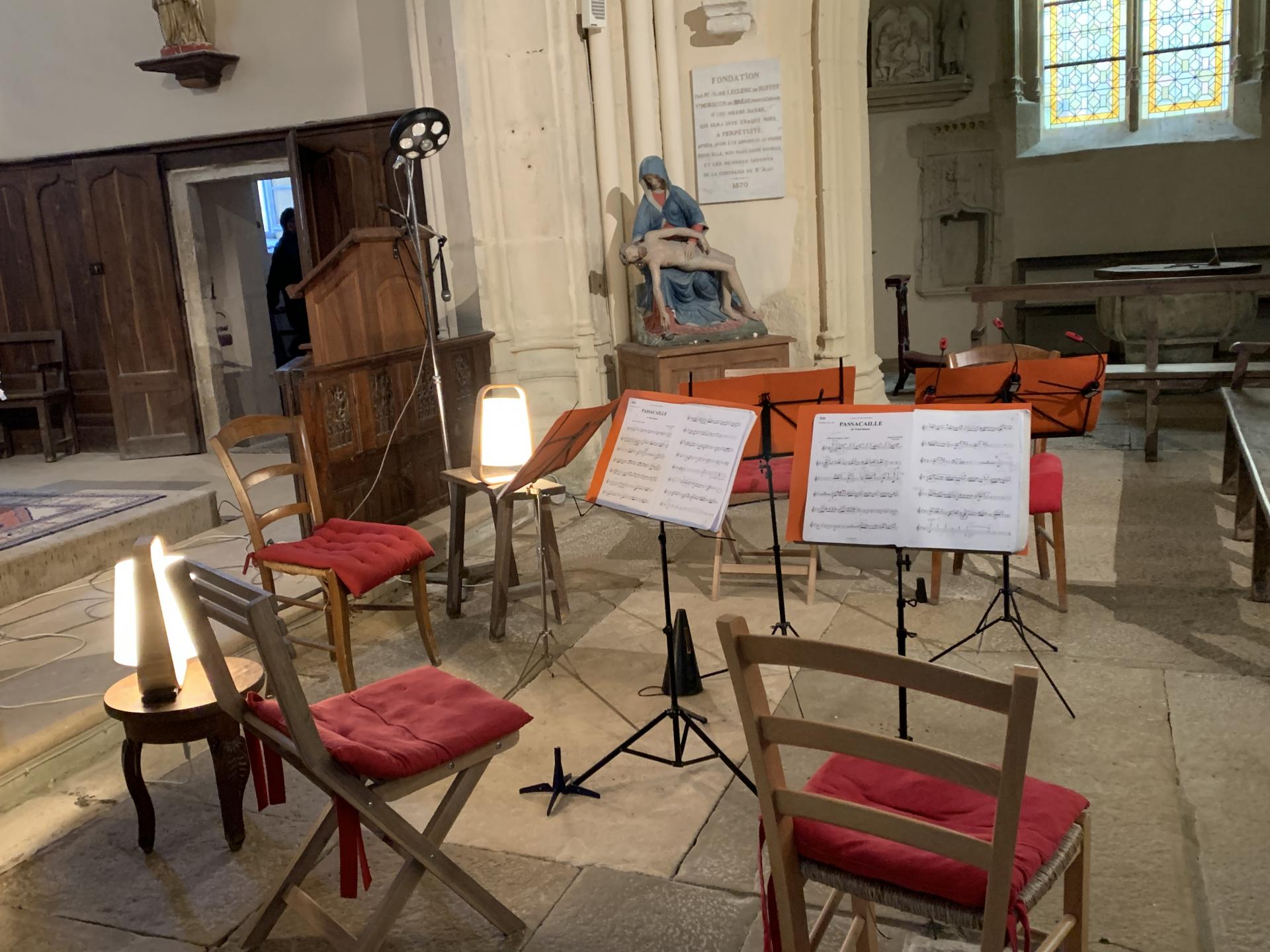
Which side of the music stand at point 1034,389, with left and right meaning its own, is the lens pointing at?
back

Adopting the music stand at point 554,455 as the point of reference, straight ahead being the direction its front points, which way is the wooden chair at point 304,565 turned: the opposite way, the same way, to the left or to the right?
the opposite way

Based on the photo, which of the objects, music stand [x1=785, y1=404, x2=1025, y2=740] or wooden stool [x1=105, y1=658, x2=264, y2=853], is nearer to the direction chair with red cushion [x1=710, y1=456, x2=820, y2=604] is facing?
the music stand

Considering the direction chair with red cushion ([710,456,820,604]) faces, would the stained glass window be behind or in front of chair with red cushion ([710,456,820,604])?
behind

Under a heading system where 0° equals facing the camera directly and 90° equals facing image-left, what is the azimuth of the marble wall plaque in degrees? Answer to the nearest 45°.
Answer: approximately 0°

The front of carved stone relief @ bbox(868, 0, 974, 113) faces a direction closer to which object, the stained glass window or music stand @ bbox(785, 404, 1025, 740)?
the music stand

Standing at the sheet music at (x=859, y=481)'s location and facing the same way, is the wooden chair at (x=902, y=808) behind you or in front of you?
in front

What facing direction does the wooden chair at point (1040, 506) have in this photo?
toward the camera

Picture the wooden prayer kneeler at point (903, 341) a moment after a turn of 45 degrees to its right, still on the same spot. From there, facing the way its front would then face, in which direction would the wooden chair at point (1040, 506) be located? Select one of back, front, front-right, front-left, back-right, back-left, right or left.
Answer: front-right

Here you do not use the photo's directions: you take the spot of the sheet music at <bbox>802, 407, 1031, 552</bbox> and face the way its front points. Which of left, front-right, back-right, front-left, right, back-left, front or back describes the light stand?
back-right

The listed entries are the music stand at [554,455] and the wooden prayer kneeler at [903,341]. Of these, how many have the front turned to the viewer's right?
1

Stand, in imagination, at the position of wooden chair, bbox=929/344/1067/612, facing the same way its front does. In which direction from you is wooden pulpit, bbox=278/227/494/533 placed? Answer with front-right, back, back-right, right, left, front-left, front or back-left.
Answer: right

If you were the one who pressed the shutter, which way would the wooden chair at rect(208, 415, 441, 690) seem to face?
facing the viewer and to the right of the viewer

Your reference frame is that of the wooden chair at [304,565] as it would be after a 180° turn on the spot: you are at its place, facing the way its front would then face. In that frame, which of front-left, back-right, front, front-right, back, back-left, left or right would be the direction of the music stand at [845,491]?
back

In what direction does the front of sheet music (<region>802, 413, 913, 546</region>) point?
toward the camera

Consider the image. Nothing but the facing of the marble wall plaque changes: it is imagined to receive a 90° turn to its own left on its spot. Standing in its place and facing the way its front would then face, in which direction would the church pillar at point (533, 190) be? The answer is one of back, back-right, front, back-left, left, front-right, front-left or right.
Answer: back
